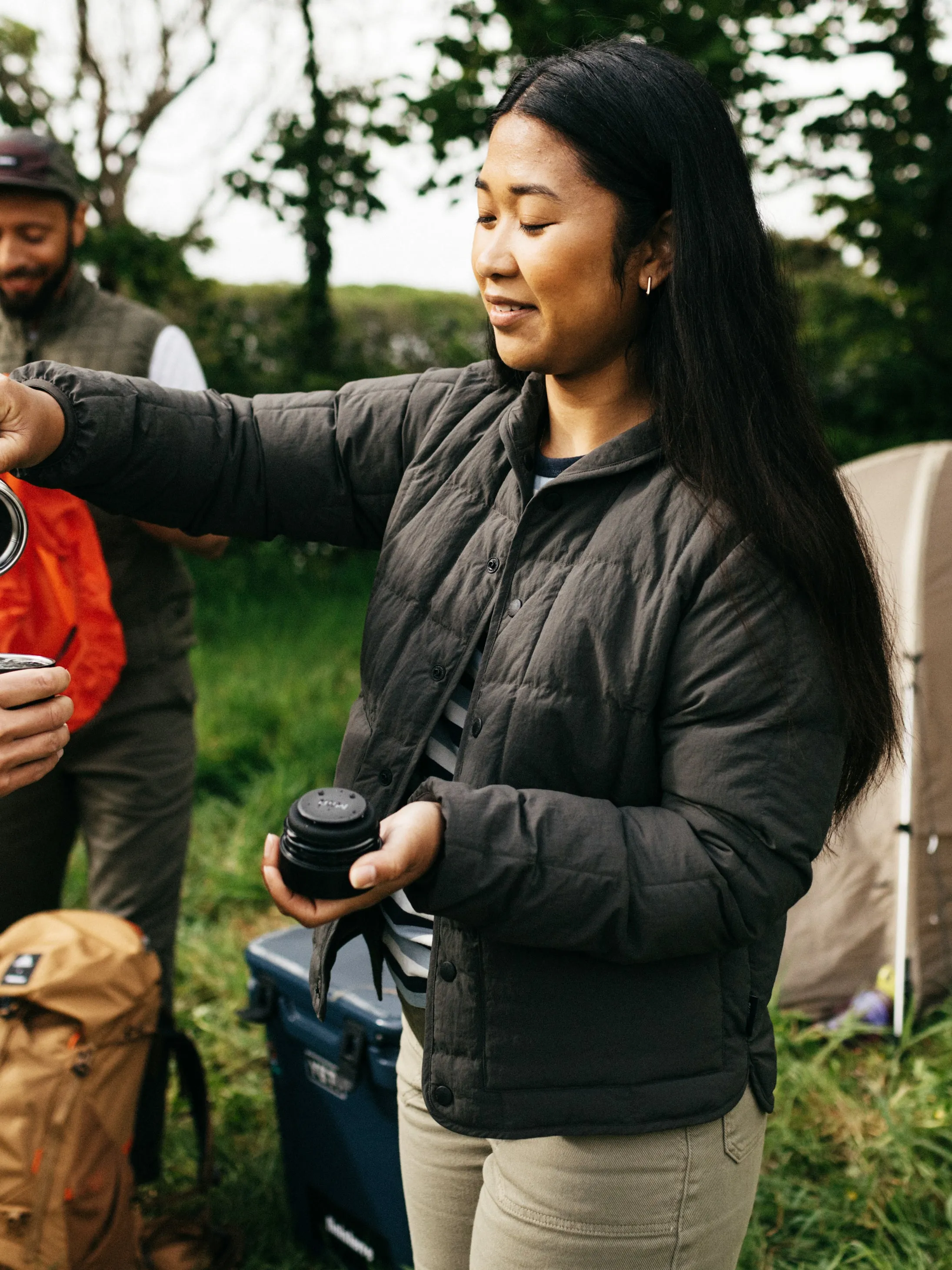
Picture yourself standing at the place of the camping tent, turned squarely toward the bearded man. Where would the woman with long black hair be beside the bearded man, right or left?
left

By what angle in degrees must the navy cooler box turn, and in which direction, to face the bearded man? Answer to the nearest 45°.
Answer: approximately 90° to its right

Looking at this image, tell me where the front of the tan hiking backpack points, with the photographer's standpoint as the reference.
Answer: facing the viewer and to the left of the viewer

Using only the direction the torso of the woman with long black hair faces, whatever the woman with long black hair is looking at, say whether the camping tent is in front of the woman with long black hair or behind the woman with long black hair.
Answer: behind
